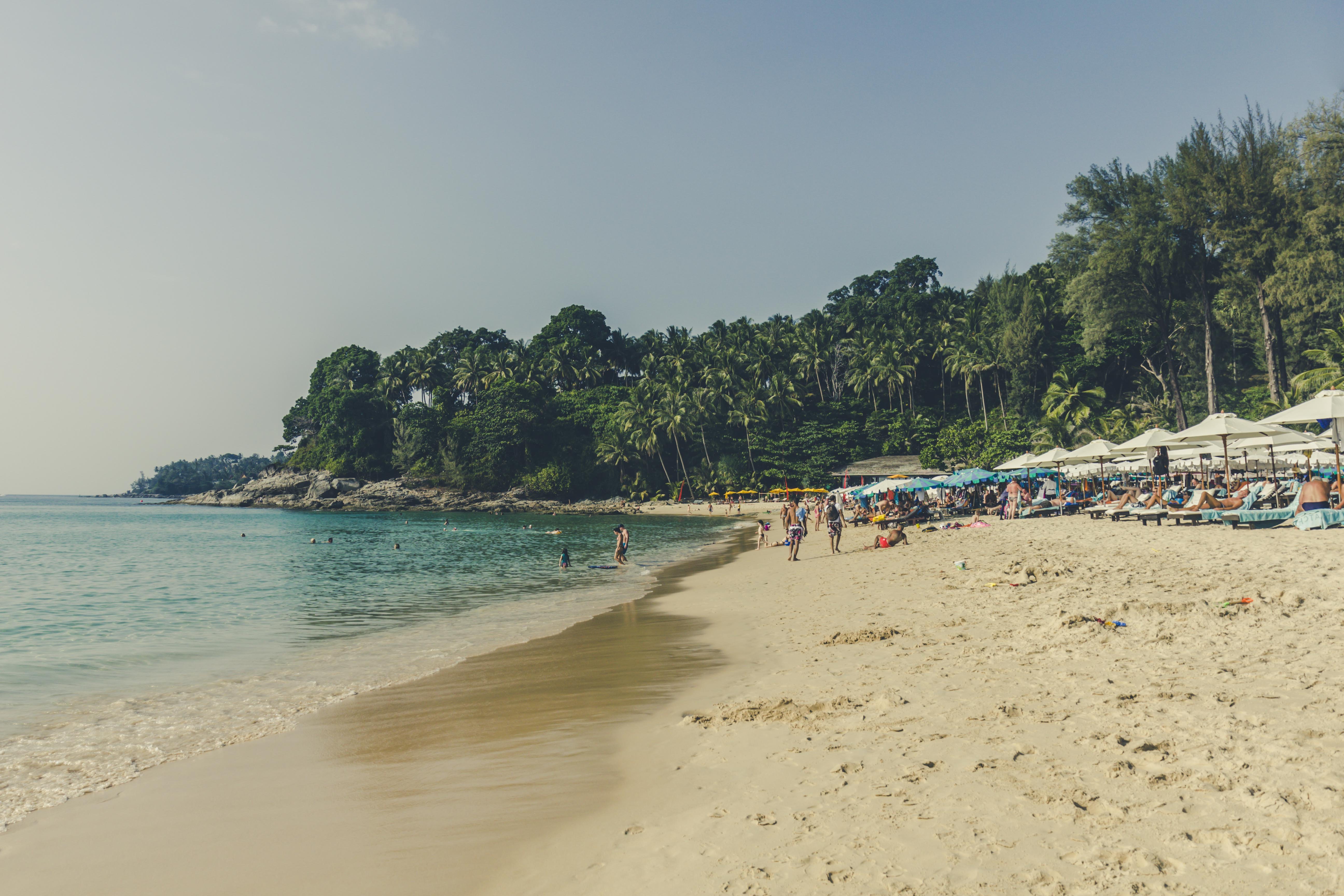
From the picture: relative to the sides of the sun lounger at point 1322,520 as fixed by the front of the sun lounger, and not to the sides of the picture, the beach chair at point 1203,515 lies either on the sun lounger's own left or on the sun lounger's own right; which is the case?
on the sun lounger's own right

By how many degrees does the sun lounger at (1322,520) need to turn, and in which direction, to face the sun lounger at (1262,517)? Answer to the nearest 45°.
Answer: approximately 45° to its right

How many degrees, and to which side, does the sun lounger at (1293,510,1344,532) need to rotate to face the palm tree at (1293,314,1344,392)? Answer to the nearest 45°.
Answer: approximately 90° to its right

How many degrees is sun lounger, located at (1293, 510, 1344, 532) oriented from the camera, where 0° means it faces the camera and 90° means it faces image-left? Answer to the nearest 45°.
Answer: approximately 90°

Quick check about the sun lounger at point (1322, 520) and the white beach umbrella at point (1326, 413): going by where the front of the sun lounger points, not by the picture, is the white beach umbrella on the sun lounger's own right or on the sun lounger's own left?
on the sun lounger's own right

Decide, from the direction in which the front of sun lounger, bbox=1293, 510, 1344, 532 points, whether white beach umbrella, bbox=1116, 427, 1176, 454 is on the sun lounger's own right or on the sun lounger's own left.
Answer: on the sun lounger's own right

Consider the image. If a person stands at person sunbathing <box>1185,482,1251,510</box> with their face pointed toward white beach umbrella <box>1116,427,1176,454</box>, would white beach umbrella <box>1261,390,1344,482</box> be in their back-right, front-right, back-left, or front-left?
back-right
